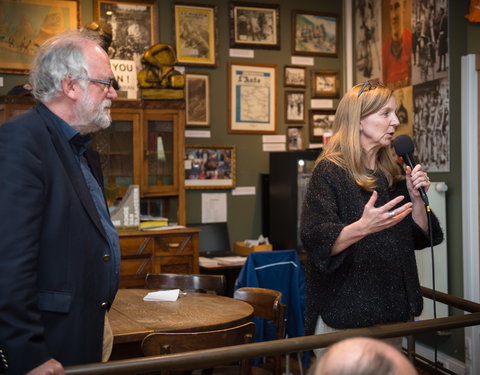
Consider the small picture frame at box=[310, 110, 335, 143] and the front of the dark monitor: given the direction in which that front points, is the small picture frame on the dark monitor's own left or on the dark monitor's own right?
on the dark monitor's own left

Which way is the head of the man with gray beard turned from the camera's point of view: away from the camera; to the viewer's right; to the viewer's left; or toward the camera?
to the viewer's right

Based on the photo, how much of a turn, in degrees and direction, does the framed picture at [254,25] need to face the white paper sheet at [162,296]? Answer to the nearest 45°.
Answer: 0° — it already faces it
